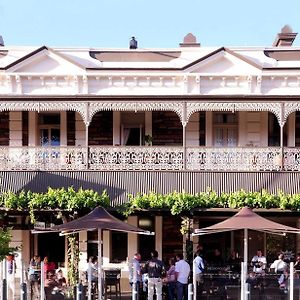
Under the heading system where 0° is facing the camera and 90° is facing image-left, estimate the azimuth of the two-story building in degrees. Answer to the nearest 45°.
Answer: approximately 0°
